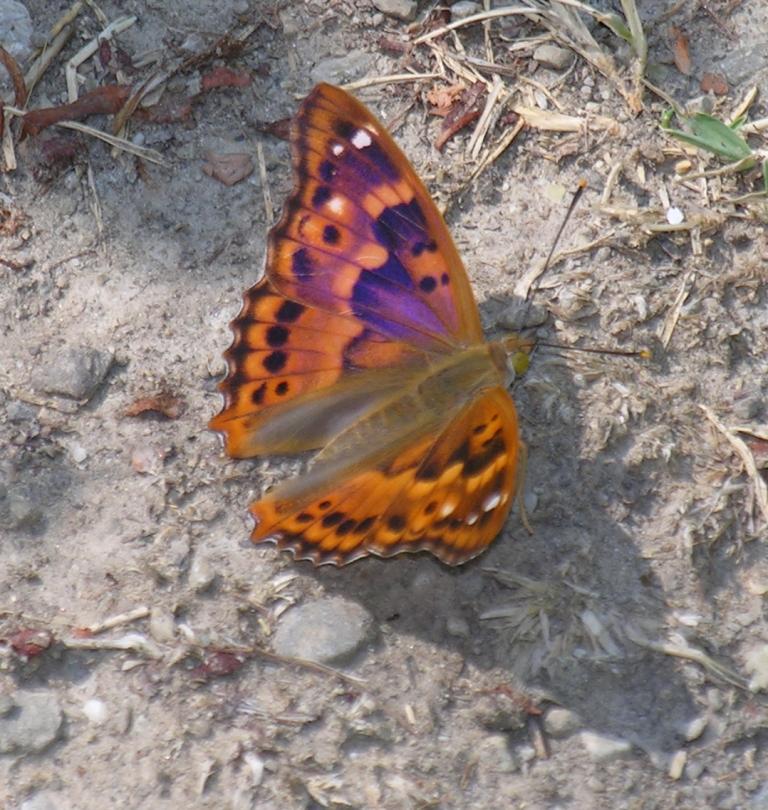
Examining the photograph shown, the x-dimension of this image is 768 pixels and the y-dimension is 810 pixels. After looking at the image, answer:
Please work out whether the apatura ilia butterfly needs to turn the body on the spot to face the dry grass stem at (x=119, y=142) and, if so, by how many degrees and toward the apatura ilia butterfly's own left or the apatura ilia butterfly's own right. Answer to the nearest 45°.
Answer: approximately 90° to the apatura ilia butterfly's own left

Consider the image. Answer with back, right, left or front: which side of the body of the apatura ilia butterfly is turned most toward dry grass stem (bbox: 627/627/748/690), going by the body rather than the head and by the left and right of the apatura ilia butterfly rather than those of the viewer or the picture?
right

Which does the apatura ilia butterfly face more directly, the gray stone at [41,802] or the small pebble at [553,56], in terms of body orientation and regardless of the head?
the small pebble

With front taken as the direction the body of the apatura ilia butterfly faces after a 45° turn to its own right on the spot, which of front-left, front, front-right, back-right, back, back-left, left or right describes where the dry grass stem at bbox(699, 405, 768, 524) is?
front

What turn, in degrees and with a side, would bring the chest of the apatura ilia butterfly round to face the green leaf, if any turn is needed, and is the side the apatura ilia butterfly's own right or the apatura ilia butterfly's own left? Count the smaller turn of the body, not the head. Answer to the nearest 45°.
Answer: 0° — it already faces it

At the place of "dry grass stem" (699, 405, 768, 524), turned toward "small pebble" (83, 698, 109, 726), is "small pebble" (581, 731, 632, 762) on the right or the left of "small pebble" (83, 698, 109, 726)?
left

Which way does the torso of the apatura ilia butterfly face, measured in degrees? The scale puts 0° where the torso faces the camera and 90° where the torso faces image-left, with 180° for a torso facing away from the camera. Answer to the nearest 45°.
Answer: approximately 225°

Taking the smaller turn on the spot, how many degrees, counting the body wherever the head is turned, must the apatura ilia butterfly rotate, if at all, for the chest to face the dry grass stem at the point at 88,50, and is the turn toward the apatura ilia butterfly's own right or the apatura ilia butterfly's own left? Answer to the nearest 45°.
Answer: approximately 90° to the apatura ilia butterfly's own left

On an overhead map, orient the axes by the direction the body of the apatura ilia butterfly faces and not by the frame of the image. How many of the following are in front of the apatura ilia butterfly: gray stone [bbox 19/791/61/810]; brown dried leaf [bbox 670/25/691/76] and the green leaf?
2

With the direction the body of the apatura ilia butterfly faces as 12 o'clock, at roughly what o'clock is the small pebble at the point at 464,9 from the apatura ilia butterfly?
The small pebble is roughly at 11 o'clock from the apatura ilia butterfly.

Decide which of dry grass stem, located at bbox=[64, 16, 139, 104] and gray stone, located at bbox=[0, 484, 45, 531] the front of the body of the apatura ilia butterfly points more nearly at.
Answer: the dry grass stem

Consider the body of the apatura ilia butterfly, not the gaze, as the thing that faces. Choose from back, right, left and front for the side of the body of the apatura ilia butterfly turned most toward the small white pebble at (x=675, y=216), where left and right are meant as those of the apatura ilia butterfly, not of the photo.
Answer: front

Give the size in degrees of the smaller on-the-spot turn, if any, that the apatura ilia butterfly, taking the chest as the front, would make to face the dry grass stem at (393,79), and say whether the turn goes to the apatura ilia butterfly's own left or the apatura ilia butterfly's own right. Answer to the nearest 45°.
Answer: approximately 45° to the apatura ilia butterfly's own left

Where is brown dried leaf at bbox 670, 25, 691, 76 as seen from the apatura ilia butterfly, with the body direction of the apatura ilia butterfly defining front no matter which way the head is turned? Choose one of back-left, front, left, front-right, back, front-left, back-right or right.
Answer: front
